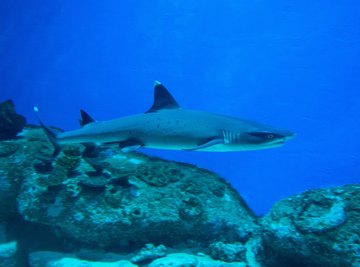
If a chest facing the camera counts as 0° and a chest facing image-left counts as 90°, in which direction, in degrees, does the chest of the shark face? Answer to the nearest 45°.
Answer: approximately 270°
